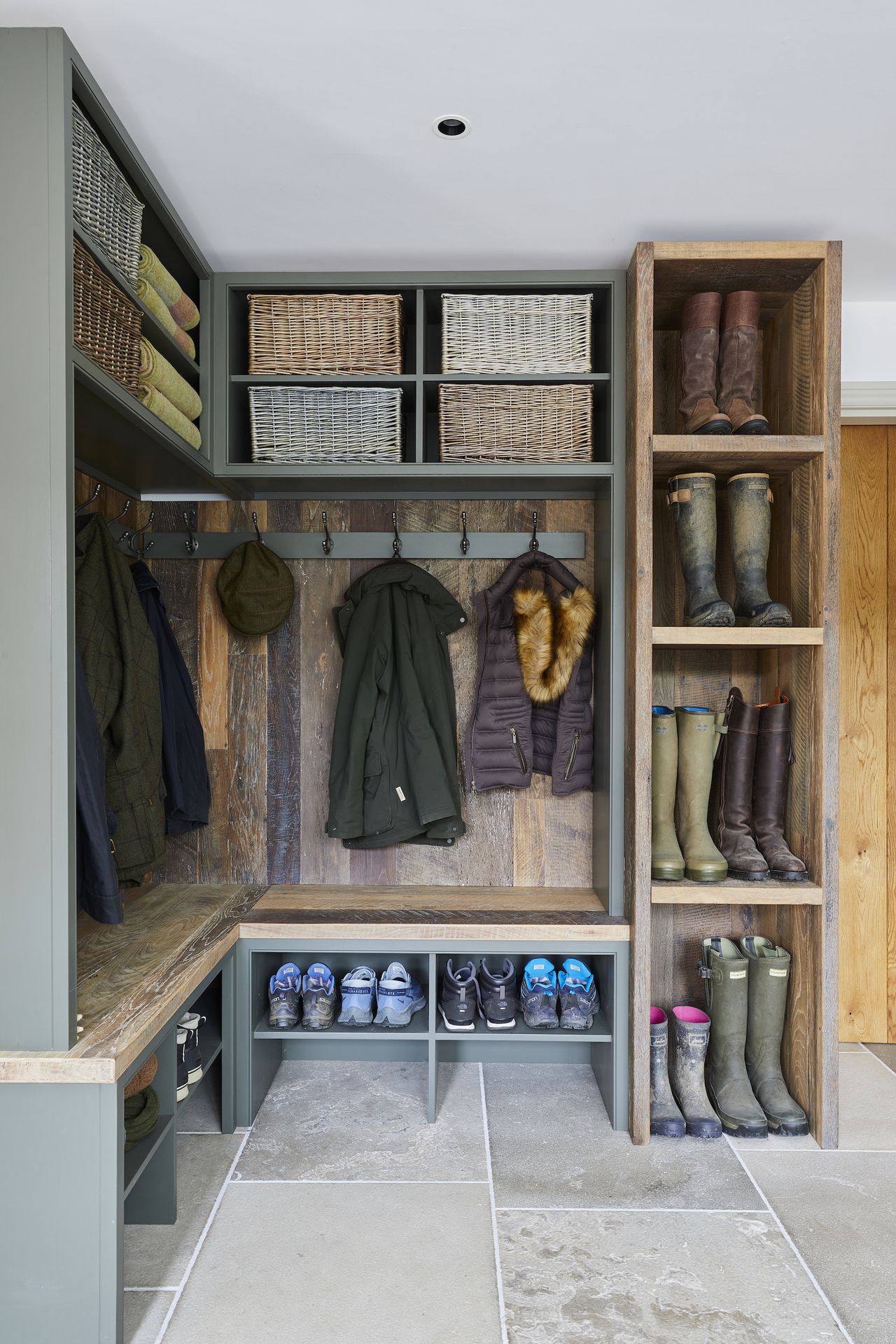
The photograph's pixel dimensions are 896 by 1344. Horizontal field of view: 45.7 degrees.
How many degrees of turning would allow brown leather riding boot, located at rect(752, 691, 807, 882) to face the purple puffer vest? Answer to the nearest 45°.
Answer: approximately 135° to its right

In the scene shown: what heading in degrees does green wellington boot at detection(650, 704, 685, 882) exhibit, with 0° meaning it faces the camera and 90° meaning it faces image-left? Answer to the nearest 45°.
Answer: approximately 0°

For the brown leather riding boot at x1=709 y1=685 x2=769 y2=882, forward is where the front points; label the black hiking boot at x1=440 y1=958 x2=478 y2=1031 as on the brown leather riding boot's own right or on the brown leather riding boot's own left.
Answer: on the brown leather riding boot's own right

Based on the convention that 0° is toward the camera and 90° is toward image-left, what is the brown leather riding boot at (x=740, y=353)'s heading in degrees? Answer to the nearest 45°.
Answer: approximately 315°

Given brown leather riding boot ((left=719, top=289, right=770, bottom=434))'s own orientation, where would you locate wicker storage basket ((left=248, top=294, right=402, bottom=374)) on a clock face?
The wicker storage basket is roughly at 4 o'clock from the brown leather riding boot.

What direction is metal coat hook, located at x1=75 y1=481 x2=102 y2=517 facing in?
to the viewer's right
